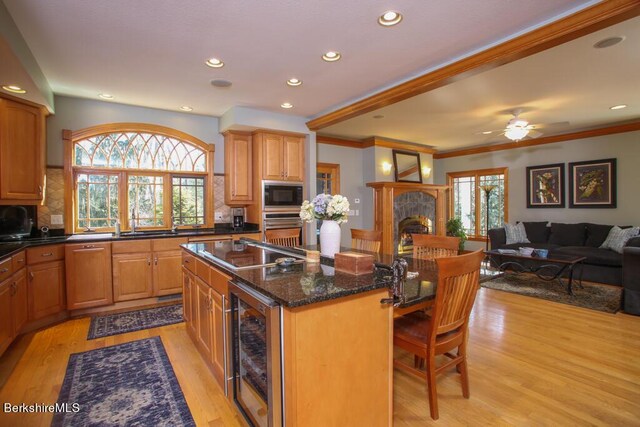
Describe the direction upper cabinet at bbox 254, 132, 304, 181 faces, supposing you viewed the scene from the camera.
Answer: facing the viewer

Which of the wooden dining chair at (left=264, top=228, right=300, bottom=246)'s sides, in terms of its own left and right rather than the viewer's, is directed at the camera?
front

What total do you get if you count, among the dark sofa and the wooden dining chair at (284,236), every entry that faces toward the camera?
2

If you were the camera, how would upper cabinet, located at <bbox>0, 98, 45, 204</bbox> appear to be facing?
facing the viewer and to the right of the viewer

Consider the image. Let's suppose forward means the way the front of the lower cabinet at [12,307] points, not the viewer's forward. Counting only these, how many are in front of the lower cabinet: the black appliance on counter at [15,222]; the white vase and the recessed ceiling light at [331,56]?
2

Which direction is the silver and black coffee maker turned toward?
toward the camera

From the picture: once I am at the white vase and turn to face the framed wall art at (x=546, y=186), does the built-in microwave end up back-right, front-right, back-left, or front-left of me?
front-left

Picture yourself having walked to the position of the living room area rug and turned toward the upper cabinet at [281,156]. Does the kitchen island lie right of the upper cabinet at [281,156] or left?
left

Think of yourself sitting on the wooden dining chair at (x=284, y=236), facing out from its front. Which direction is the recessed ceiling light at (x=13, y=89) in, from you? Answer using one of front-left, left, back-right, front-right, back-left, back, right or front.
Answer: right

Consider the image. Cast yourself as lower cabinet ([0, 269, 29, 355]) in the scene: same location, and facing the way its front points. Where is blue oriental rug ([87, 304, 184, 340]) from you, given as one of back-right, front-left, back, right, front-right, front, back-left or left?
front-left

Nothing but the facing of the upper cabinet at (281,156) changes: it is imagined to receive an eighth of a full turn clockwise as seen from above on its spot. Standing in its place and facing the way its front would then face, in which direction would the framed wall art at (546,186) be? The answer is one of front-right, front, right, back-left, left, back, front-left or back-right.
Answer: back-left

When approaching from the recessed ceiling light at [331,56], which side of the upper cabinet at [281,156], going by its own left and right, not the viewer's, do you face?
front

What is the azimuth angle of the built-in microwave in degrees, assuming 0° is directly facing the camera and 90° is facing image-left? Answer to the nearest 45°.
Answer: approximately 0°

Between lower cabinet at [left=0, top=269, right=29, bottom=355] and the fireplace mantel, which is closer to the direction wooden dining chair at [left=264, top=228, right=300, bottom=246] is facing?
the lower cabinet

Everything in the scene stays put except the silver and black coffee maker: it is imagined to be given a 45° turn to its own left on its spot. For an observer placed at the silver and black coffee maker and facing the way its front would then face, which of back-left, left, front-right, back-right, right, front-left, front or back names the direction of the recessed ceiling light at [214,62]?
front-right

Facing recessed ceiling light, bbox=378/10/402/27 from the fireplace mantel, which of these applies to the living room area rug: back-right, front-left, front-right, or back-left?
front-left
